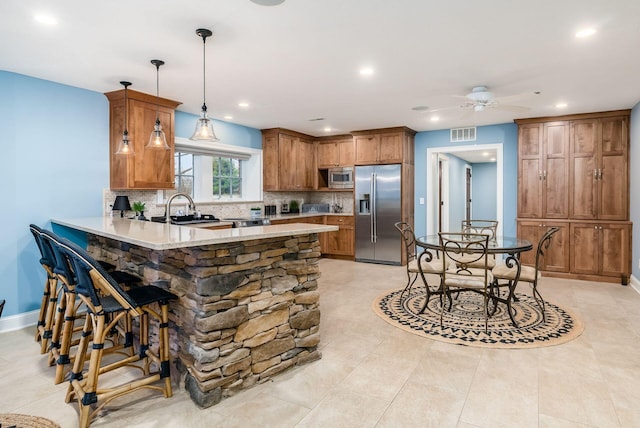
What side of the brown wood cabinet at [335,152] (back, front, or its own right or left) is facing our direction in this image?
front

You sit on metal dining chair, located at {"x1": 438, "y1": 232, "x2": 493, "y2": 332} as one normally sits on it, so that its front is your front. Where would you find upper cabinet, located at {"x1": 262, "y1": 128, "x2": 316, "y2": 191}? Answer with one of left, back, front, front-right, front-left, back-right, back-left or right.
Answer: front-left

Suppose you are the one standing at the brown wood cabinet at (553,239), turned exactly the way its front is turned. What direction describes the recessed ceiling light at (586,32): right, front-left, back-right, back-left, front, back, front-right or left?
front

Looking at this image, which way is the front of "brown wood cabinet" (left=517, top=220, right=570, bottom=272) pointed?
toward the camera

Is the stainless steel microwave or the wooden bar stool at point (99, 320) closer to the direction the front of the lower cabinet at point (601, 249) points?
the wooden bar stool

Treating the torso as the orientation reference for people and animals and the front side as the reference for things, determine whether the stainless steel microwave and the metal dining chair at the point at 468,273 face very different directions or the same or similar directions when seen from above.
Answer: very different directions

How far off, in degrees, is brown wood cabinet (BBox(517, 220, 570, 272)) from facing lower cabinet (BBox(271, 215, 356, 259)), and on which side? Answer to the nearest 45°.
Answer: approximately 90° to its right

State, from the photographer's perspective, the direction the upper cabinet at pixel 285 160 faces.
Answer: facing the viewer and to the right of the viewer

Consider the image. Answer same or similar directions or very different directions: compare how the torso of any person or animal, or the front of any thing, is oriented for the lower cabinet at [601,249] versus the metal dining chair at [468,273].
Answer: very different directions

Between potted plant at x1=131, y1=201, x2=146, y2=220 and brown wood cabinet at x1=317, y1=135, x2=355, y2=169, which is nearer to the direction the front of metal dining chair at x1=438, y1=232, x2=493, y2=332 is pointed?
the brown wood cabinet

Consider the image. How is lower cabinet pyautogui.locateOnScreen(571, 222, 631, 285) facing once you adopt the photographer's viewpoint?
facing the viewer

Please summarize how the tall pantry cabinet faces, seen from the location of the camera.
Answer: facing the viewer and to the left of the viewer

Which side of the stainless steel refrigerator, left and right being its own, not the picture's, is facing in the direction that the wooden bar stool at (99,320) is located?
front

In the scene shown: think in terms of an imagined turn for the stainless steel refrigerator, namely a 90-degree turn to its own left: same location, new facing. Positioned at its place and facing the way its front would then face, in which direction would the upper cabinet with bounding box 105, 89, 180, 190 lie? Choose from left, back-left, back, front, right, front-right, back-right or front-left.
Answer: back-right

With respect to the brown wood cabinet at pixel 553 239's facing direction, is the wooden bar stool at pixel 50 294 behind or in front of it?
in front

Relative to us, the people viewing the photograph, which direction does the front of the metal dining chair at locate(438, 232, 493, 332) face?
facing away from the viewer

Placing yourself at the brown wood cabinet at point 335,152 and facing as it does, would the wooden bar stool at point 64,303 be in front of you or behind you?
in front
